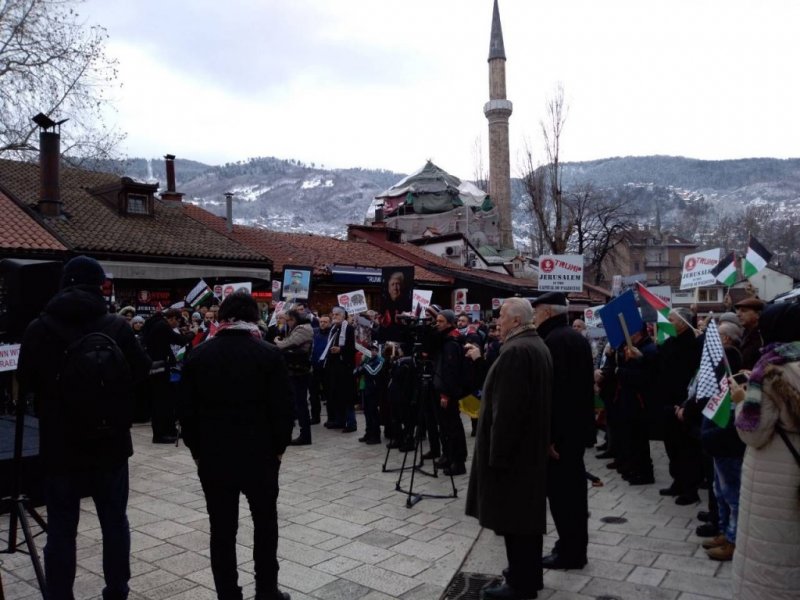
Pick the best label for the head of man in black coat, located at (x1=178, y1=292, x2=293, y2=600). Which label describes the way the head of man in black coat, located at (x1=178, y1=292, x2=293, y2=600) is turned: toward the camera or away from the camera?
away from the camera

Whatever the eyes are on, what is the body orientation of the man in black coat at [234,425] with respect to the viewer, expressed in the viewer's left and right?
facing away from the viewer

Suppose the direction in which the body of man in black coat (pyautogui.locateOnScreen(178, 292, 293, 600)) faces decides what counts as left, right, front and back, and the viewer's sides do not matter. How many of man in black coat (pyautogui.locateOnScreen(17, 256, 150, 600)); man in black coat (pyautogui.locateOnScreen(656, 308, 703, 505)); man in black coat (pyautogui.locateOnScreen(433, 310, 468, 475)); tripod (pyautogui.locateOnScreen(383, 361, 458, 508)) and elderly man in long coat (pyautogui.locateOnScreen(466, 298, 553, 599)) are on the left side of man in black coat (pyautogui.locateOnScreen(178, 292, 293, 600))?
1

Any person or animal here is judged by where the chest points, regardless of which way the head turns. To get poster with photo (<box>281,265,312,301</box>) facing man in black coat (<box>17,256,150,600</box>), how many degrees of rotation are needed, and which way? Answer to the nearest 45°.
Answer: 0° — it already faces them

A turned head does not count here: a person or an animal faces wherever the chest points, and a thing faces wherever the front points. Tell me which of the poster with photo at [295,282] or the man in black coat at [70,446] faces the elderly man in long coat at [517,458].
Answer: the poster with photo

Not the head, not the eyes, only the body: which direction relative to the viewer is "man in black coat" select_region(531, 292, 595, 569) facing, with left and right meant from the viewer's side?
facing to the left of the viewer

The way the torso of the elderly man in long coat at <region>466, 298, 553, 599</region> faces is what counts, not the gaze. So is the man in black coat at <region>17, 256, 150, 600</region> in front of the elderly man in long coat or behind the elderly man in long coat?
in front

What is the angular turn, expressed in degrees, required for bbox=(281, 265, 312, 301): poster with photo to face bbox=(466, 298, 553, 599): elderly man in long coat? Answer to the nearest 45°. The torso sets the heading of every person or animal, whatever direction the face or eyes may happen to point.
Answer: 0° — it already faces them

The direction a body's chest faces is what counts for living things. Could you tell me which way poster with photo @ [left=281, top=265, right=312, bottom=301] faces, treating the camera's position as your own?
facing the viewer

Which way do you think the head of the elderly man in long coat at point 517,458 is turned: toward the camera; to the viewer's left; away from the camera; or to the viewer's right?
to the viewer's left

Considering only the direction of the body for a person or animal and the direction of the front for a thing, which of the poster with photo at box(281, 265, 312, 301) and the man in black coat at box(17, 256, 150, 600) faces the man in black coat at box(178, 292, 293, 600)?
the poster with photo

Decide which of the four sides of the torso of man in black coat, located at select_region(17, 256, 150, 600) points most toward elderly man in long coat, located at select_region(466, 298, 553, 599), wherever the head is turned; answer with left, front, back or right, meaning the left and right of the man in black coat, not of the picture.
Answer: right

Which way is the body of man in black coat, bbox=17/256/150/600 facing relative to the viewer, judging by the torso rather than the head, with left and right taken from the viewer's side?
facing away from the viewer
